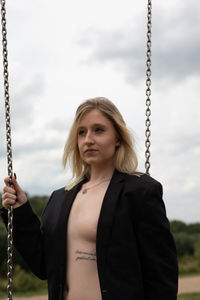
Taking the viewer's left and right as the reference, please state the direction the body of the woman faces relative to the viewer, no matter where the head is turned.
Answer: facing the viewer and to the left of the viewer
